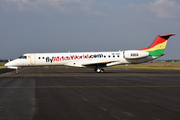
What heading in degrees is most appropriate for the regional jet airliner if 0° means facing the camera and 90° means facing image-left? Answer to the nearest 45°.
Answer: approximately 90°
